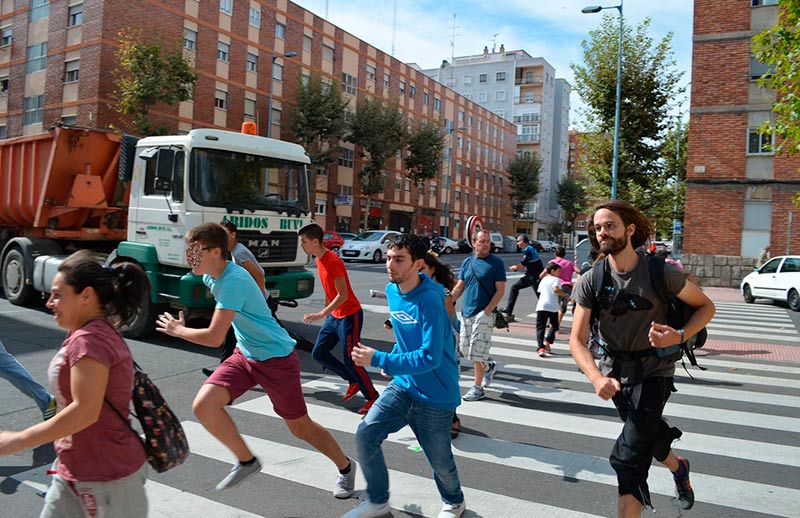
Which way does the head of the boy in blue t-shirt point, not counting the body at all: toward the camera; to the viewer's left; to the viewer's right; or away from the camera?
to the viewer's left

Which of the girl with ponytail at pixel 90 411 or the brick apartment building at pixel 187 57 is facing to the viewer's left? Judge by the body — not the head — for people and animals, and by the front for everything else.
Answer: the girl with ponytail

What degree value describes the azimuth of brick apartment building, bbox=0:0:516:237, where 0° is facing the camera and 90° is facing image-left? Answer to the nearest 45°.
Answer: approximately 315°

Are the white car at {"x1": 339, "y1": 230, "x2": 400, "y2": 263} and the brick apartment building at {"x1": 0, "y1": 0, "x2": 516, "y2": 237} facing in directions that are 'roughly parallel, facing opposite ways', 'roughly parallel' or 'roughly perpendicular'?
roughly perpendicular

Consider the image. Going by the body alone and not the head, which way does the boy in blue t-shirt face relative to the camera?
to the viewer's left

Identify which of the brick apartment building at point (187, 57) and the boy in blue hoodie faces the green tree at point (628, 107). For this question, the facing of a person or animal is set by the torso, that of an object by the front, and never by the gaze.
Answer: the brick apartment building

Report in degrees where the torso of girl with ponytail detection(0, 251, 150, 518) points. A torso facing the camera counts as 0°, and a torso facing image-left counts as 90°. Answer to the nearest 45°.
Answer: approximately 90°

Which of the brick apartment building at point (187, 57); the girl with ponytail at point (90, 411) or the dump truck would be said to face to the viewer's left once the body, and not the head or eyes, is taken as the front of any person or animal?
the girl with ponytail

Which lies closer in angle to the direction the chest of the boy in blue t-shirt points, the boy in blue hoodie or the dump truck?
the dump truck

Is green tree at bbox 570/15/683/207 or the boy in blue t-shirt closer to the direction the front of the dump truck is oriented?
the boy in blue t-shirt
